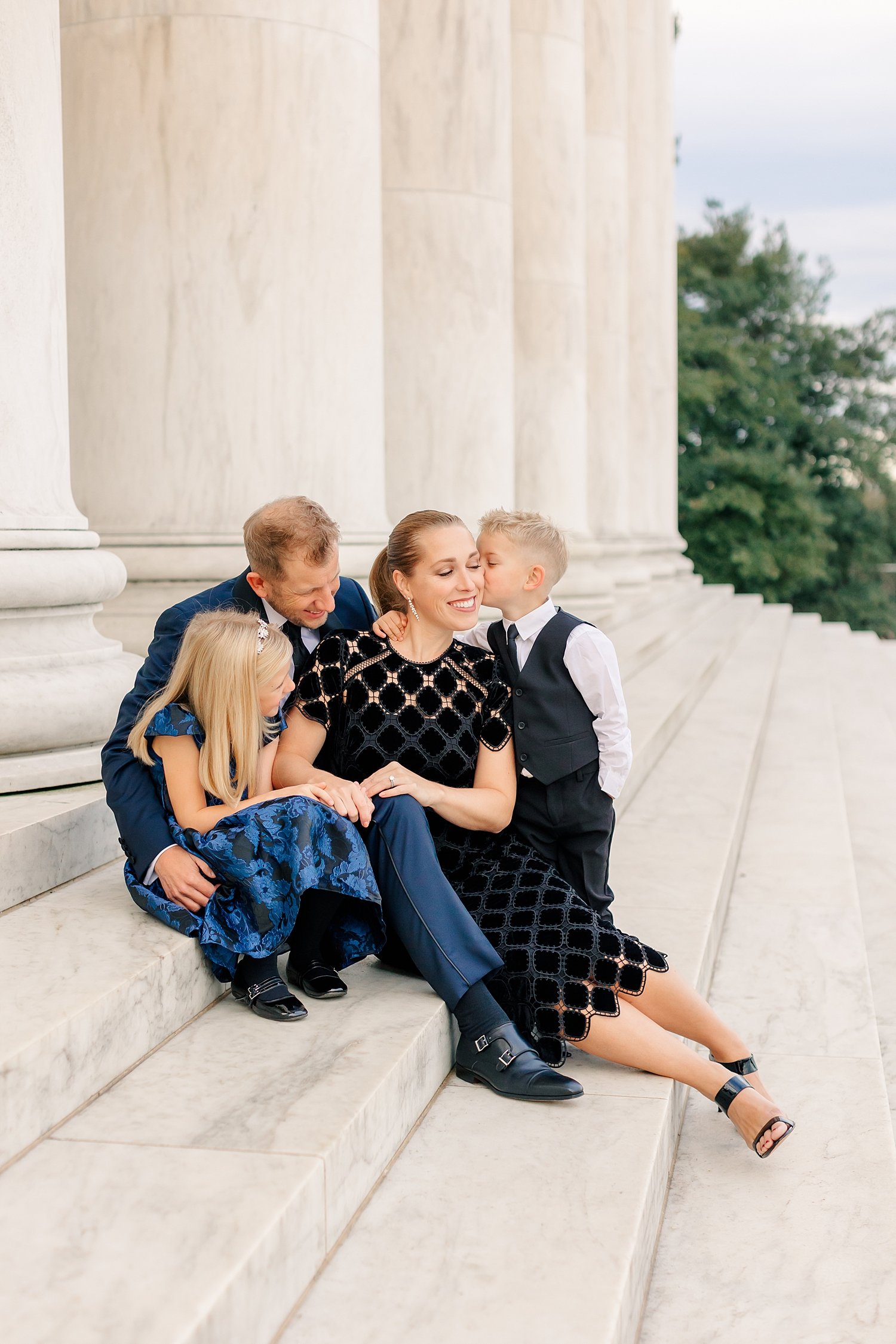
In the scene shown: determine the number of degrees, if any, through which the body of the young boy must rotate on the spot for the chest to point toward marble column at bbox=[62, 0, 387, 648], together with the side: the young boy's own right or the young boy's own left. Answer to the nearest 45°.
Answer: approximately 90° to the young boy's own right

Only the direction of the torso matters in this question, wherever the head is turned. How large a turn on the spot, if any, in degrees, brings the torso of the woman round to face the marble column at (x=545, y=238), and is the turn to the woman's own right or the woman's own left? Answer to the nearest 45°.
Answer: approximately 135° to the woman's own left

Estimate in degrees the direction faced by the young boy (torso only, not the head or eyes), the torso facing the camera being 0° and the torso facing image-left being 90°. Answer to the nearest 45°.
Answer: approximately 45°

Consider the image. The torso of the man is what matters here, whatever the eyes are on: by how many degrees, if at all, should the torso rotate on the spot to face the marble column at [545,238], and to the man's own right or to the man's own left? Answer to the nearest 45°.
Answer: approximately 135° to the man's own left

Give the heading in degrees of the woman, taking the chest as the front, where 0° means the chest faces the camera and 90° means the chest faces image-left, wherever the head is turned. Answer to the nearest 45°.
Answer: approximately 315°

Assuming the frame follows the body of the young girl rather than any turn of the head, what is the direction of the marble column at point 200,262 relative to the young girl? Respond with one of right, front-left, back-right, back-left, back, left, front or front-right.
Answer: back-left

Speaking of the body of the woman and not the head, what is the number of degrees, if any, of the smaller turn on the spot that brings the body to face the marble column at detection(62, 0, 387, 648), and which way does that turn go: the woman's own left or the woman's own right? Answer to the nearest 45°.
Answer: approximately 180°

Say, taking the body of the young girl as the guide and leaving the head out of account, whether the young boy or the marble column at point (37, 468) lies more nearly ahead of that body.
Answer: the young boy

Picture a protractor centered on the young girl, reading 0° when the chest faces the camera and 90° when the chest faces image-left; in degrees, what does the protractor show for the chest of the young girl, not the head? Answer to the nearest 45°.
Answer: approximately 315°
